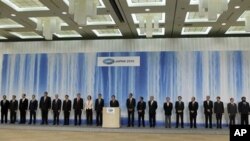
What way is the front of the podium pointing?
toward the camera

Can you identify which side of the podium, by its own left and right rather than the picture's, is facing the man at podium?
back

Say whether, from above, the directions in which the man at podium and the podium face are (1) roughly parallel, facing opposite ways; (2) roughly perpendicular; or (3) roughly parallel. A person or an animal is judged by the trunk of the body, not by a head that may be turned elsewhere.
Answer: roughly parallel

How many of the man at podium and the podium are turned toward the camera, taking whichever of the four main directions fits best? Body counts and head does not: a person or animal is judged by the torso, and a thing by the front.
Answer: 2

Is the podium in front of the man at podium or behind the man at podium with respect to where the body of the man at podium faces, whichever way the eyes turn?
in front

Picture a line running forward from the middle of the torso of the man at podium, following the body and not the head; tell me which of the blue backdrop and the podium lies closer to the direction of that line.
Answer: the podium

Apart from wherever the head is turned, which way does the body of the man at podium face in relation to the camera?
toward the camera
